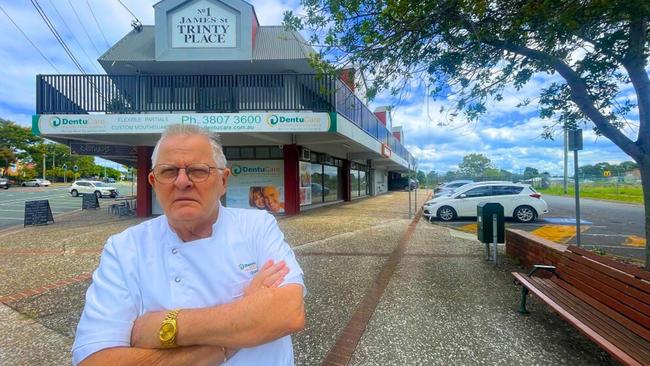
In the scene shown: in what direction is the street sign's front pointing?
away from the camera

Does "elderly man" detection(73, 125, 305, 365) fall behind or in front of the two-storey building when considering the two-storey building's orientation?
in front

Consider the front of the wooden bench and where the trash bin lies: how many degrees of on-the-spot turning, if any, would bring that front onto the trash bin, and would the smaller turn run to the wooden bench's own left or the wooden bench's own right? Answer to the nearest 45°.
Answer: approximately 90° to the wooden bench's own right

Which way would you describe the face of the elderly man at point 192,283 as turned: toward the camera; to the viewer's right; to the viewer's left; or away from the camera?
toward the camera

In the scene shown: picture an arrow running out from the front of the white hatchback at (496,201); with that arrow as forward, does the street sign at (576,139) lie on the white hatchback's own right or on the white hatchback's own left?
on the white hatchback's own left

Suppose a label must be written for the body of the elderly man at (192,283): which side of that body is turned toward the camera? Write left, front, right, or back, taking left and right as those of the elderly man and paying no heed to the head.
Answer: front
